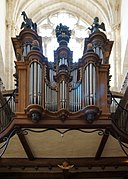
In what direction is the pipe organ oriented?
toward the camera
